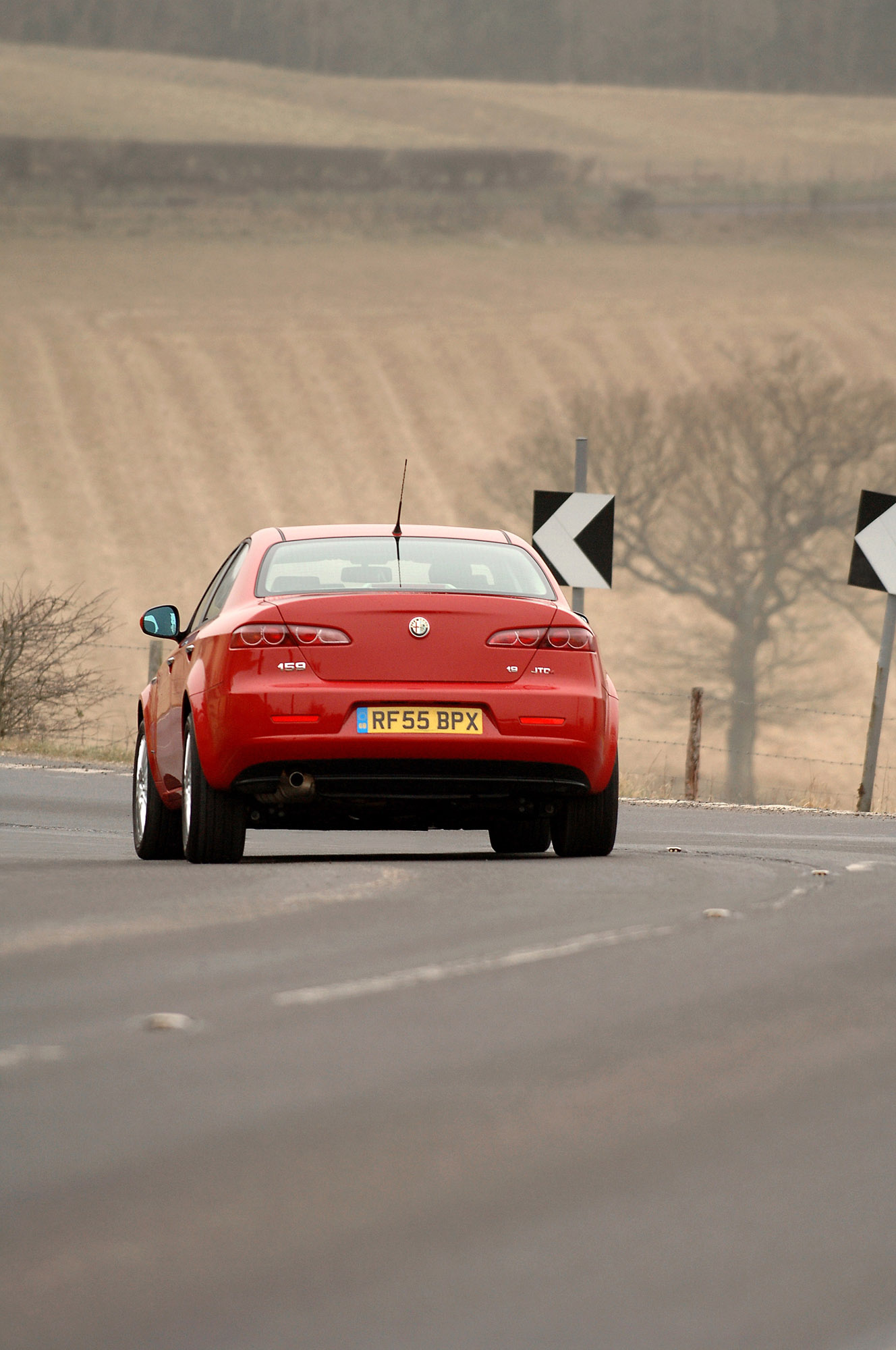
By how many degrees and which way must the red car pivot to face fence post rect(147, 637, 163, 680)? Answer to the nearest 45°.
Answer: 0° — it already faces it

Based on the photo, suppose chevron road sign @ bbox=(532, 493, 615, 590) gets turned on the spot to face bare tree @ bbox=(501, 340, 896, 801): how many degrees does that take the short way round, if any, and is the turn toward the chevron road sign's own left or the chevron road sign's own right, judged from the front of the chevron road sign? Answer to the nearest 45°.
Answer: approximately 180°

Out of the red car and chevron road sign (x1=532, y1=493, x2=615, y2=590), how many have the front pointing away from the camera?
1

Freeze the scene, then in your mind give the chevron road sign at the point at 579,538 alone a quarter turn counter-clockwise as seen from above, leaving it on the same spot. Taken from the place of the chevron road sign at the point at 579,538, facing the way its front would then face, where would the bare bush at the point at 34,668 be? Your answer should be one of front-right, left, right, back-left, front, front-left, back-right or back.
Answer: back-left

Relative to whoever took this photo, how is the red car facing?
facing away from the viewer

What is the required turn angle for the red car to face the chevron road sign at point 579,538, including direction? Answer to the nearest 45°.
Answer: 0° — it already faces it

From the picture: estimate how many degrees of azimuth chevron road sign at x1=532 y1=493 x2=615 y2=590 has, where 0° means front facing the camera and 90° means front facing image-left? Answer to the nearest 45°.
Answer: approximately 0°

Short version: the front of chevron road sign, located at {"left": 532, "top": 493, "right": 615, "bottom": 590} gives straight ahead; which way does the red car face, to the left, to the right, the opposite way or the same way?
the opposite way

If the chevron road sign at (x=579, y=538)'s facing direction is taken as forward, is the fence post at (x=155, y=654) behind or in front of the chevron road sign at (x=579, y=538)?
behind
